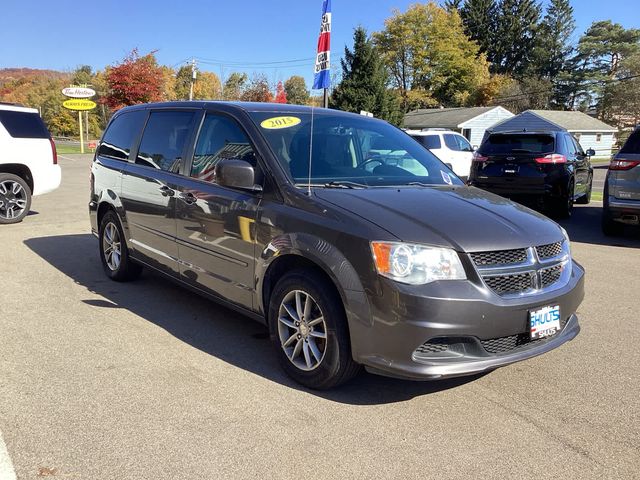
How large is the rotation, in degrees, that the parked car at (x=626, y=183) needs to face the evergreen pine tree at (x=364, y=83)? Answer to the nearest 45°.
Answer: approximately 45° to its left

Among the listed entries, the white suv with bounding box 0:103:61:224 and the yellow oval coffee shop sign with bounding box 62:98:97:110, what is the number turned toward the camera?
1

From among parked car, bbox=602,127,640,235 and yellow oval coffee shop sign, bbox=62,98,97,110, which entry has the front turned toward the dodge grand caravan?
the yellow oval coffee shop sign

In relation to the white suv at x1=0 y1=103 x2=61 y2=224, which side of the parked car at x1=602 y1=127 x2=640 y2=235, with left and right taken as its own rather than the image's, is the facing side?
left

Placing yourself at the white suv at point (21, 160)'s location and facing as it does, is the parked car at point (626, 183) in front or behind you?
behind

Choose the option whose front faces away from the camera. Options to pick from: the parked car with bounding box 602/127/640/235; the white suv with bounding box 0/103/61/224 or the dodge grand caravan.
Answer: the parked car

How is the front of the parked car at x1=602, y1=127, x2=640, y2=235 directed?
away from the camera

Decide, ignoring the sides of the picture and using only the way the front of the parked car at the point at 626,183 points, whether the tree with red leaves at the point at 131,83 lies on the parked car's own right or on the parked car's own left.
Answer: on the parked car's own left

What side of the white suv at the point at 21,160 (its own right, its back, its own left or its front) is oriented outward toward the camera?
left

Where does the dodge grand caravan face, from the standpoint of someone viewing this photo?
facing the viewer and to the right of the viewer

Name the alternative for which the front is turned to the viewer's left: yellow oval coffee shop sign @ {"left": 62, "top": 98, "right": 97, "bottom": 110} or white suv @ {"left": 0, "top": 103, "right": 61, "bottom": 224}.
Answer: the white suv

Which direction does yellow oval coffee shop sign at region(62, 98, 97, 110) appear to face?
toward the camera

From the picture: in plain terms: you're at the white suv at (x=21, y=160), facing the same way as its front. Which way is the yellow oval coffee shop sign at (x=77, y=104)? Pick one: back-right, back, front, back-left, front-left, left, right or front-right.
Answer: right

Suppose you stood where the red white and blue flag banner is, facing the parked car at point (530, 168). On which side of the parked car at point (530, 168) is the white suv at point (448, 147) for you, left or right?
left
